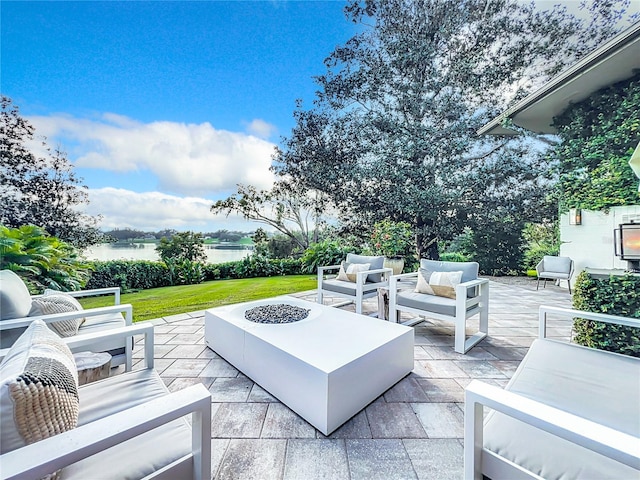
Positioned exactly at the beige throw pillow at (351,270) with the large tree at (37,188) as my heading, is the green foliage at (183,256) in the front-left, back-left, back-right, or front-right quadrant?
front-right

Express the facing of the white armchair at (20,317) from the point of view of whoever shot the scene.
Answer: facing to the right of the viewer

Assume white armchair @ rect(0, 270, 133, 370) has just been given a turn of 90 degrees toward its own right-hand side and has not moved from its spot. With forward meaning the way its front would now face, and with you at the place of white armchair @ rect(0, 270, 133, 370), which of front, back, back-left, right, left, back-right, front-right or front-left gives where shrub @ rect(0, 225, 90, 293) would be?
back

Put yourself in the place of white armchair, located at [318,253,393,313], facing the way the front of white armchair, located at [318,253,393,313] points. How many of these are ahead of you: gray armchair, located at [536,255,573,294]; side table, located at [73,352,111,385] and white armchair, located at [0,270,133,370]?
2

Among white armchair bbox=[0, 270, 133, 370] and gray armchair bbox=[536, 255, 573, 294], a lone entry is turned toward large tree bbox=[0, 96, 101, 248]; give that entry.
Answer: gray armchair bbox=[536, 255, 573, 294]

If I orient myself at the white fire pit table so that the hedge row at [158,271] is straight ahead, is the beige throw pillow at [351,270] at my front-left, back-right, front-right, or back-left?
front-right

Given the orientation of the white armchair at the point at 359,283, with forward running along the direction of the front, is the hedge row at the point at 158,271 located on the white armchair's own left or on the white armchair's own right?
on the white armchair's own right

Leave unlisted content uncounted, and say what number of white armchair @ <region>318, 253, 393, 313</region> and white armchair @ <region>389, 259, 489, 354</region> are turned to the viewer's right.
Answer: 0

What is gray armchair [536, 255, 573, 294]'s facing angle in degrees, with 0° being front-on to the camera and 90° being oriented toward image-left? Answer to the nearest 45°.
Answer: approximately 45°

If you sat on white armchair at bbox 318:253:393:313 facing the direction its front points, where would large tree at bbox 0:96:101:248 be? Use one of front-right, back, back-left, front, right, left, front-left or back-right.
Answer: front-right

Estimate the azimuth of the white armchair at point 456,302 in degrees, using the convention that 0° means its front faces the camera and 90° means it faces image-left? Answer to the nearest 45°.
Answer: approximately 45°

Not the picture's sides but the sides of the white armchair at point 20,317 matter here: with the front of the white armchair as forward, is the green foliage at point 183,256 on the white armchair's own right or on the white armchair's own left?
on the white armchair's own left

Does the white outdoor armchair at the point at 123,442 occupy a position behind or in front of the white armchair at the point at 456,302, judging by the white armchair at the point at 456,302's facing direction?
in front

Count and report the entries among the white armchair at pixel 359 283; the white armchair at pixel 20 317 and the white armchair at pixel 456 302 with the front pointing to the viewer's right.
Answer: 1

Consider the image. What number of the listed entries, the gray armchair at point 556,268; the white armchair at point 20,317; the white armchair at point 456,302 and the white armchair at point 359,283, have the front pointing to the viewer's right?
1

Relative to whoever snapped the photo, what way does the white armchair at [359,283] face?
facing the viewer and to the left of the viewer
